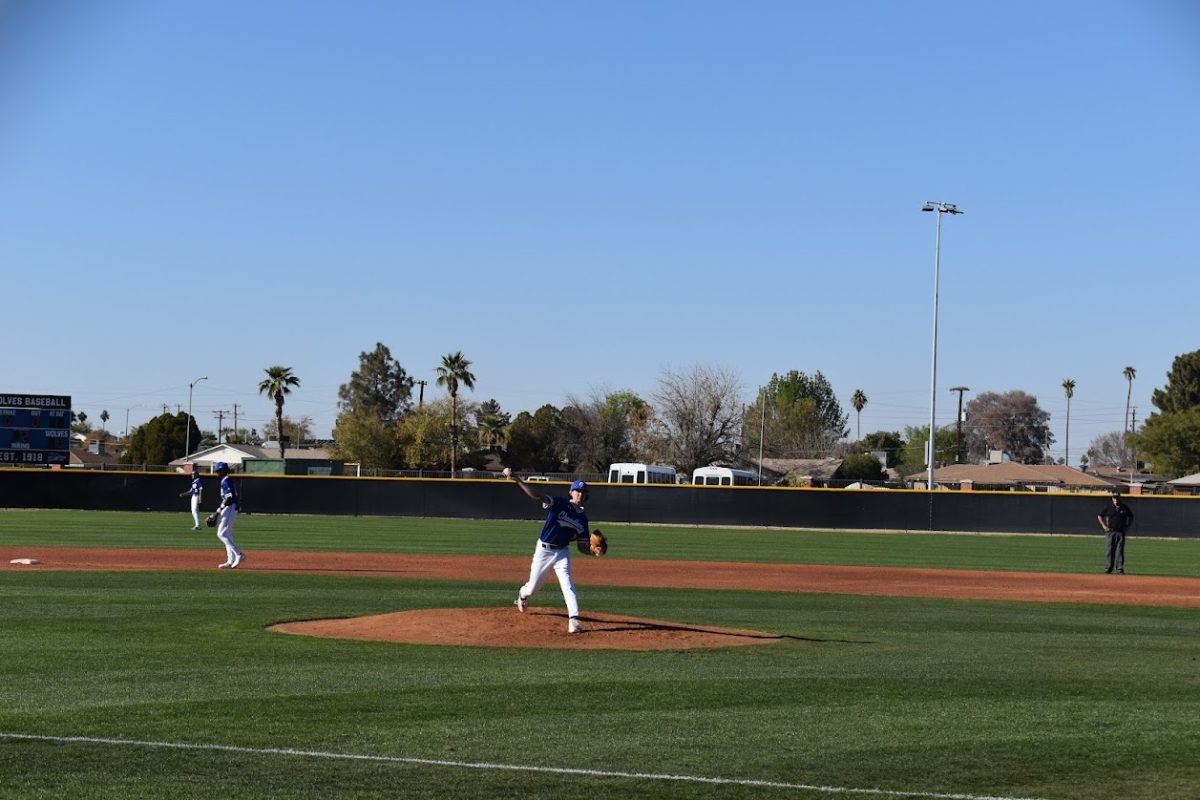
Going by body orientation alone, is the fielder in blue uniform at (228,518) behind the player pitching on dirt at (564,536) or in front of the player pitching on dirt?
behind

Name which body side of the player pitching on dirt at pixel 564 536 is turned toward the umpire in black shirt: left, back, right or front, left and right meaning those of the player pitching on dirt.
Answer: left

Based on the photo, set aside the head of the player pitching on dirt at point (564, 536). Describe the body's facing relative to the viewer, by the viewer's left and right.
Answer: facing the viewer and to the right of the viewer

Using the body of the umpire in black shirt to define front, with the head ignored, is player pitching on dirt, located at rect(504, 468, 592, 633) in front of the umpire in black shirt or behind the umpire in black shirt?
in front

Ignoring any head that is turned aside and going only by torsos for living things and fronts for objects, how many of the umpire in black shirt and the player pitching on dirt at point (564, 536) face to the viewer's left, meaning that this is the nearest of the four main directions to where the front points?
0

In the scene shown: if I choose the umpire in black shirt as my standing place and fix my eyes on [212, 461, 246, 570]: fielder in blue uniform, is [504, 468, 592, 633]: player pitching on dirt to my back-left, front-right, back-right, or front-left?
front-left

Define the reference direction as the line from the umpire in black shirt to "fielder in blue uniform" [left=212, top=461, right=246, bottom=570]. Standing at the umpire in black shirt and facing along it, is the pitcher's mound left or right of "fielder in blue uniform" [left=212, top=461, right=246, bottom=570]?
left

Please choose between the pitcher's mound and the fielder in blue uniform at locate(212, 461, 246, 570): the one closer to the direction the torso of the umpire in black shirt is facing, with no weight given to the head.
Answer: the pitcher's mound

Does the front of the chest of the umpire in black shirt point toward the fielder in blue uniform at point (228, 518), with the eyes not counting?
no

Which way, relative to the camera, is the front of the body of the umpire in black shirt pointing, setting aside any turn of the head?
toward the camera

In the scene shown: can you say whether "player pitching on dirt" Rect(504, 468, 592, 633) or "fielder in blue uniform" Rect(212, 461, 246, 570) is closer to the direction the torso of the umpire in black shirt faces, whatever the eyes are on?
the player pitching on dirt
